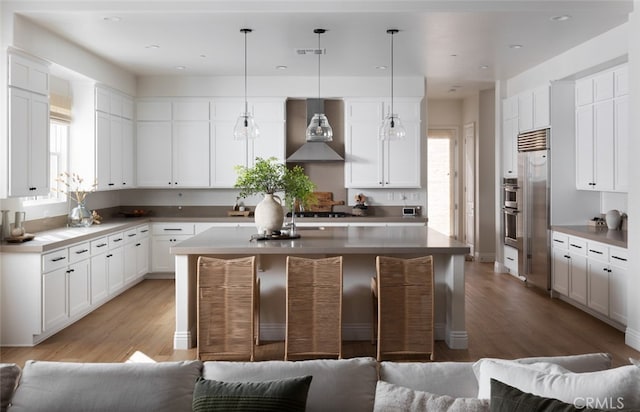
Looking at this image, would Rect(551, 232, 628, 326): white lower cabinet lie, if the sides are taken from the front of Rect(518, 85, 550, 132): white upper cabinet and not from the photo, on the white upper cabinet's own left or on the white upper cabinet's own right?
on the white upper cabinet's own left

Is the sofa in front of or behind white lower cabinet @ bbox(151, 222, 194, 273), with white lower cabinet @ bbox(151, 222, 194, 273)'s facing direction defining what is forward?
in front

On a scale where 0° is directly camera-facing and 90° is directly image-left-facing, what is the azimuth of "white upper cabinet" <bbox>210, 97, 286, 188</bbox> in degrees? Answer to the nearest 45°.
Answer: approximately 0°

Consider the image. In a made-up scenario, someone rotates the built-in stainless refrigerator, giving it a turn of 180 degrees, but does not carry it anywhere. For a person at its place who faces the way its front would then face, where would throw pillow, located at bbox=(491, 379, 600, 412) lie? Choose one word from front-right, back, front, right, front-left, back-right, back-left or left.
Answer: back-right

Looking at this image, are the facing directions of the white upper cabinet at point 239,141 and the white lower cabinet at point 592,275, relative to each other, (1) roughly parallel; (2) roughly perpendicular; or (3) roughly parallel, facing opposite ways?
roughly perpendicular

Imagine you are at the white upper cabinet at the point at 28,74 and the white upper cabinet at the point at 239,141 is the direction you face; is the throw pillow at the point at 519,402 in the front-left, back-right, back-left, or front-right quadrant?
back-right

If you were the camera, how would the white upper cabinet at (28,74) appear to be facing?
facing the viewer and to the right of the viewer

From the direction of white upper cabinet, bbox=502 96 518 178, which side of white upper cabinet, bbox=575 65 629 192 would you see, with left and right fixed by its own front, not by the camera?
right

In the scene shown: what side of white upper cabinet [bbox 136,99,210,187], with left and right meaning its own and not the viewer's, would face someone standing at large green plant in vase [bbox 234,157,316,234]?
front

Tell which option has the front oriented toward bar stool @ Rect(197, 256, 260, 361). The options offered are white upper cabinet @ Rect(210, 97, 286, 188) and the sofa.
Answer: the white upper cabinet

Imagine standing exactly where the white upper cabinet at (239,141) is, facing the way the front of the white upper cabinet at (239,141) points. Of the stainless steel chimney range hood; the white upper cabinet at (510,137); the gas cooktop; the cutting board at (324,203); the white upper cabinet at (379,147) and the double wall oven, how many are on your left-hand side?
6

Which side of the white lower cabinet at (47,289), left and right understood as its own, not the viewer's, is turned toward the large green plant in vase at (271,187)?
front

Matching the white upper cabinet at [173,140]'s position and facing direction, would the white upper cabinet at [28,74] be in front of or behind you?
in front

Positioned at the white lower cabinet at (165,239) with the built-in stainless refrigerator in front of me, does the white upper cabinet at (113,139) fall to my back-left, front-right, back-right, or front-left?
back-right

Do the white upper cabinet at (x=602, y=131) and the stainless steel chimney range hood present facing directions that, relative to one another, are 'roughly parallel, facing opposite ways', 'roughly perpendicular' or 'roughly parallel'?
roughly perpendicular

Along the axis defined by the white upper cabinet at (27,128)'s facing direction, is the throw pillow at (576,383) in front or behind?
in front

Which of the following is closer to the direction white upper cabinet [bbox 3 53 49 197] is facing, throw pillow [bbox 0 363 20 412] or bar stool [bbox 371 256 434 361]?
the bar stool
